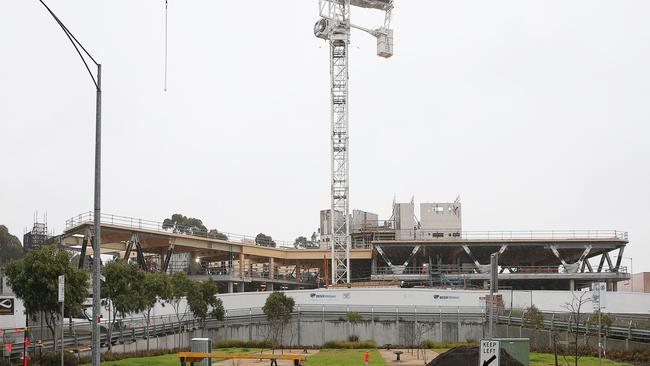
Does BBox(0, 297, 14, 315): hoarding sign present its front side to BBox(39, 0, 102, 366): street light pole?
yes

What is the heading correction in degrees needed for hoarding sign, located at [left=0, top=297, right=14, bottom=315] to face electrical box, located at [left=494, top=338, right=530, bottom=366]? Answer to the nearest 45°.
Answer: approximately 45° to its left

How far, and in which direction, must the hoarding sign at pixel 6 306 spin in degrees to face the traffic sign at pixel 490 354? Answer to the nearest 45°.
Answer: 0° — it already faces it

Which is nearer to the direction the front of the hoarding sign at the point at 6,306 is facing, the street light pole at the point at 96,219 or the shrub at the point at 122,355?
the street light pole

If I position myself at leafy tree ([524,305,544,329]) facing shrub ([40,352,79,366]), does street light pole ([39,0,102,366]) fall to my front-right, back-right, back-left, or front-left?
front-left

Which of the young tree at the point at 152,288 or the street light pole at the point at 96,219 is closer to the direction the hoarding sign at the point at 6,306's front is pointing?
the street light pole

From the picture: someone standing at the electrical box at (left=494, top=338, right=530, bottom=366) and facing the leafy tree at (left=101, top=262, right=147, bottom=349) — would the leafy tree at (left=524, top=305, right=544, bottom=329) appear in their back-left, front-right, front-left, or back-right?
front-right

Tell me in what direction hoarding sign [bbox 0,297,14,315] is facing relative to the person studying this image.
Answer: facing the viewer
